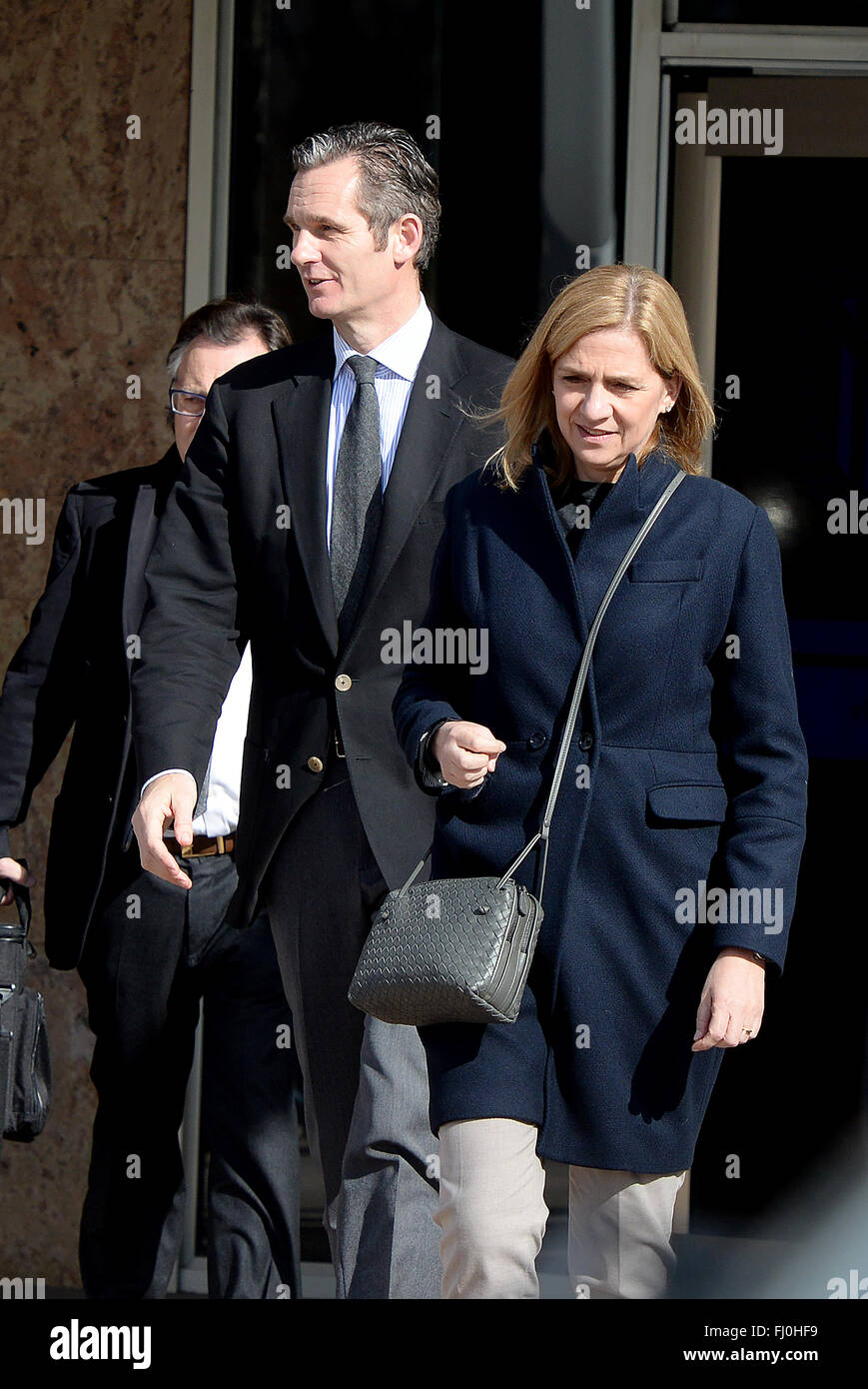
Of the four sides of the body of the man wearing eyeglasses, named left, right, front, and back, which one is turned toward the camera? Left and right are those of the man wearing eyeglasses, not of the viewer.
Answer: front

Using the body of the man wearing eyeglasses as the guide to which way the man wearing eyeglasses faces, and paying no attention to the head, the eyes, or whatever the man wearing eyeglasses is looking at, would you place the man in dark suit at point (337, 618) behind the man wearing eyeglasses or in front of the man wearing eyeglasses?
in front

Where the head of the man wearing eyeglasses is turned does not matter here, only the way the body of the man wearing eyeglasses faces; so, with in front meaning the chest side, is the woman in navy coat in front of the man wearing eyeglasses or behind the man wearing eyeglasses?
in front
